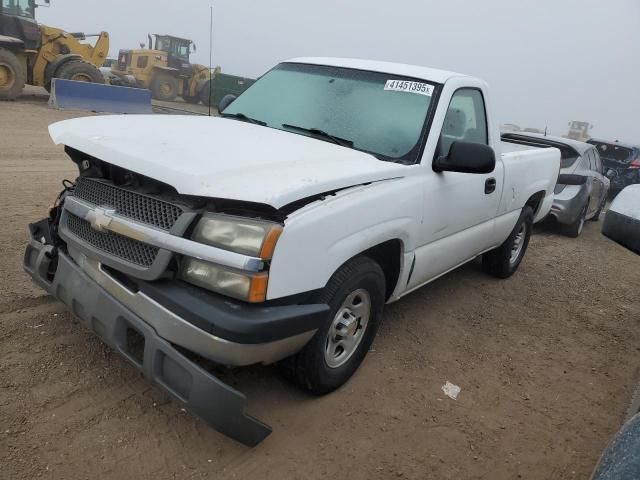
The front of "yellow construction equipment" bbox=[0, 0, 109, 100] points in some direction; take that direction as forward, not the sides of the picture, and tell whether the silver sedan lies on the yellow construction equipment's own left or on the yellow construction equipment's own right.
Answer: on the yellow construction equipment's own right

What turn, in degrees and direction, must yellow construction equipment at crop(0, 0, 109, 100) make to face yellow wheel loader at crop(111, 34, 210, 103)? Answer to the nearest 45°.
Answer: approximately 45° to its left

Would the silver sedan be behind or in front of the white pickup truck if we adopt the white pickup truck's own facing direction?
behind

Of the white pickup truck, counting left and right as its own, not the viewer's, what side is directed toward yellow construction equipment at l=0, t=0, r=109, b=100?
right

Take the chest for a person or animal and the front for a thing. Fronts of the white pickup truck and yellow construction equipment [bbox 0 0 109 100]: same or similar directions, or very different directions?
very different directions

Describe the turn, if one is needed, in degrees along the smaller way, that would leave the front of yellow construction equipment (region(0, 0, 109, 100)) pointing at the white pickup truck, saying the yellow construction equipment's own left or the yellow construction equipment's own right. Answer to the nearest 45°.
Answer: approximately 90° to the yellow construction equipment's own right

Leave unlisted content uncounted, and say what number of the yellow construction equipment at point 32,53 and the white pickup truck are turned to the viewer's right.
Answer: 1

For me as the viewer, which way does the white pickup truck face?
facing the viewer and to the left of the viewer

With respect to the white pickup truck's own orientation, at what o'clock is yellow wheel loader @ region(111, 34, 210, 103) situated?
The yellow wheel loader is roughly at 4 o'clock from the white pickup truck.

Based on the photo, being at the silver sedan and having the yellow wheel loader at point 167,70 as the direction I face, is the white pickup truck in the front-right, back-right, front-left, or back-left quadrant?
back-left

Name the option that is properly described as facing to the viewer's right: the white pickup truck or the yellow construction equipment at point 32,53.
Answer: the yellow construction equipment

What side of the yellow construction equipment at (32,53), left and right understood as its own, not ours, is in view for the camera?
right
